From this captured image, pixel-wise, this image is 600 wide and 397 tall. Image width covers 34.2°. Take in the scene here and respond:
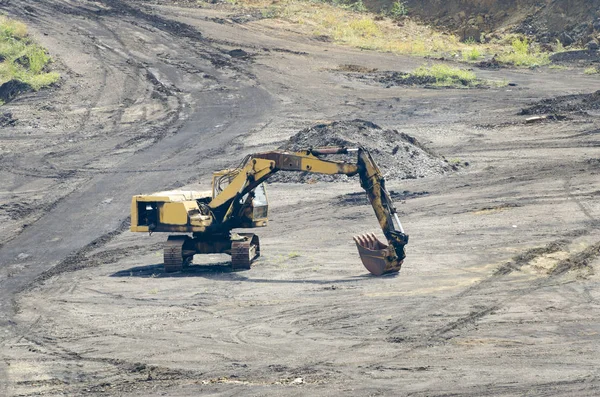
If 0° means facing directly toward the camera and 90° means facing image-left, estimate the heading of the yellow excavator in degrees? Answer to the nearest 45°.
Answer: approximately 270°
